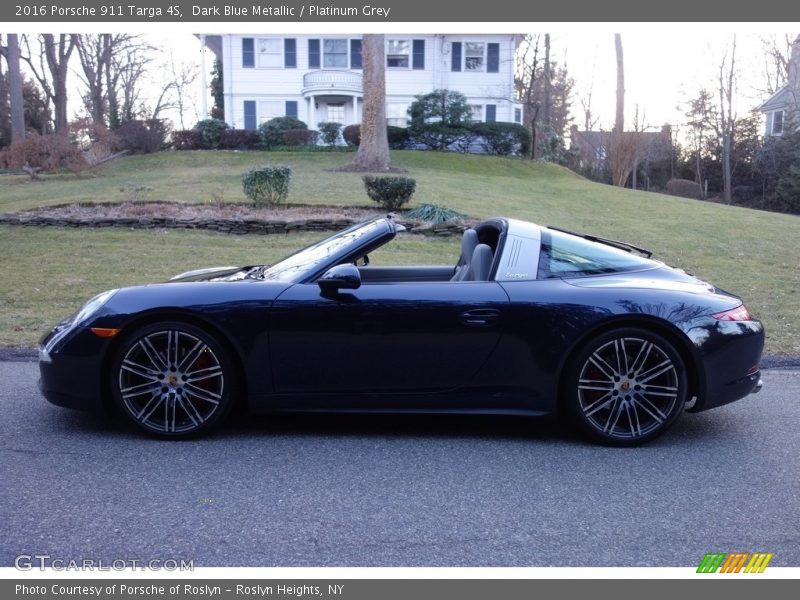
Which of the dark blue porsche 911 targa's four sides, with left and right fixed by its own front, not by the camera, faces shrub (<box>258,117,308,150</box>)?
right

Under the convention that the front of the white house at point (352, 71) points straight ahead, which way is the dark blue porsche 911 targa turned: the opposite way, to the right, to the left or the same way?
to the right

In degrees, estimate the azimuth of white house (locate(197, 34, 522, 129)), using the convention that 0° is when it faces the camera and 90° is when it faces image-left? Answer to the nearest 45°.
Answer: approximately 0°

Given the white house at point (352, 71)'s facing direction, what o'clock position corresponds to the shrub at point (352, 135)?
The shrub is roughly at 12 o'clock from the white house.

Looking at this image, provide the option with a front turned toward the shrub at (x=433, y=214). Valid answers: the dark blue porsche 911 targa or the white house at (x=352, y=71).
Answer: the white house

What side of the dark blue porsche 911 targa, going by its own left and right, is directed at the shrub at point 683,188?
right

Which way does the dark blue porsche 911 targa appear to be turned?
to the viewer's left

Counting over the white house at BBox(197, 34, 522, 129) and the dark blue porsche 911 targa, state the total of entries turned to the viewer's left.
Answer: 1

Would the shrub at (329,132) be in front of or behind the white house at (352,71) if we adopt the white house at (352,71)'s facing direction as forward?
in front

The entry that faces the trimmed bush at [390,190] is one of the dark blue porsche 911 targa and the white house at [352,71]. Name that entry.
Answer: the white house
